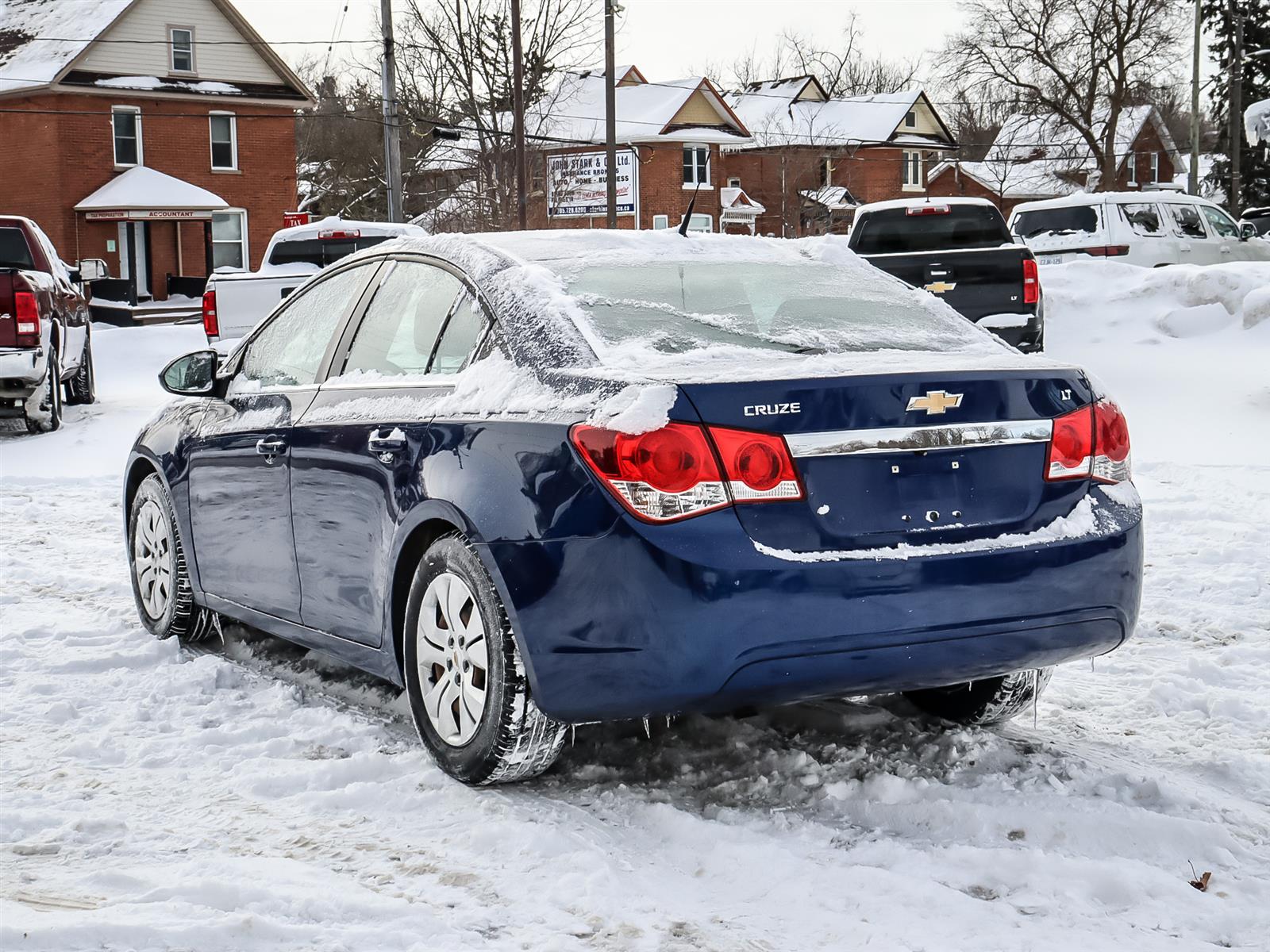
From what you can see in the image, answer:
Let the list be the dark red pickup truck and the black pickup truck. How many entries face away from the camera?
2

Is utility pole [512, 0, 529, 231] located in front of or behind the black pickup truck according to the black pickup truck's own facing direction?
in front

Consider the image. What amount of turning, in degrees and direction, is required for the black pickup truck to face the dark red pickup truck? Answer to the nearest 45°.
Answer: approximately 90° to its left

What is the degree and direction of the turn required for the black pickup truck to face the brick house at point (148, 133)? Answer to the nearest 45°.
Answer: approximately 45° to its left

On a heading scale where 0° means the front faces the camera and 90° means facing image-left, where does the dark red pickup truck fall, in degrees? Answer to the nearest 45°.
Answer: approximately 180°

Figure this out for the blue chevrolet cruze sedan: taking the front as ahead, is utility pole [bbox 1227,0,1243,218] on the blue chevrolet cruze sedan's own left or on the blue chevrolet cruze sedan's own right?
on the blue chevrolet cruze sedan's own right

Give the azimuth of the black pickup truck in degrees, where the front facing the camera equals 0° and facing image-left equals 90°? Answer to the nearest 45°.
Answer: approximately 180°

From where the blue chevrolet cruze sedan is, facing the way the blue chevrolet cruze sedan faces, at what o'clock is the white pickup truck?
The white pickup truck is roughly at 1 o'clock from the blue chevrolet cruze sedan.

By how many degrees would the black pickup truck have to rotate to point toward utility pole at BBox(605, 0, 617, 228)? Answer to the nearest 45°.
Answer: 0° — it already faces it
